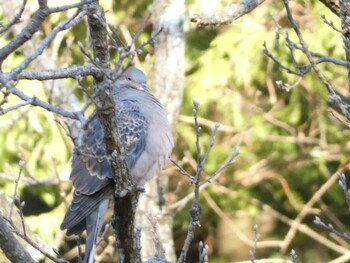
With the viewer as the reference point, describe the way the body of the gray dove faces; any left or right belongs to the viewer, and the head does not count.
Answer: facing to the right of the viewer

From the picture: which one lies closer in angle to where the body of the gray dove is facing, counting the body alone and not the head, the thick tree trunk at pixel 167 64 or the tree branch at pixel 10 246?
the thick tree trunk
